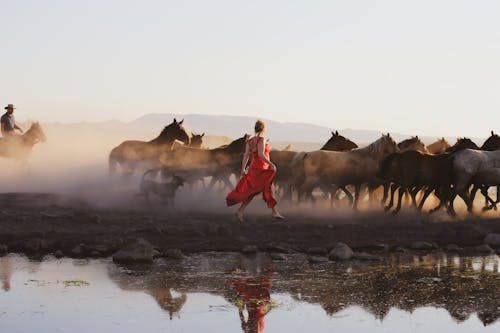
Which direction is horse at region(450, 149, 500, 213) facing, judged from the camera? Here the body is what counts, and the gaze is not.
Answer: to the viewer's right

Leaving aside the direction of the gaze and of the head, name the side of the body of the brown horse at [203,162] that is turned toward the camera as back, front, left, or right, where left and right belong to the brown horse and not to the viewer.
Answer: right

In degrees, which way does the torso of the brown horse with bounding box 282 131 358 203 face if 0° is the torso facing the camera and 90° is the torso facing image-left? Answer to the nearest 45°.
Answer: approximately 270°

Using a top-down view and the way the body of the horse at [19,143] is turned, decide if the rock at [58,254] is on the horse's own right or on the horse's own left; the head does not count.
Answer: on the horse's own right

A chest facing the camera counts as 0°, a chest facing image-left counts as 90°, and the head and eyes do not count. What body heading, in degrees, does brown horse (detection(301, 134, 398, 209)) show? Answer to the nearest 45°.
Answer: approximately 270°

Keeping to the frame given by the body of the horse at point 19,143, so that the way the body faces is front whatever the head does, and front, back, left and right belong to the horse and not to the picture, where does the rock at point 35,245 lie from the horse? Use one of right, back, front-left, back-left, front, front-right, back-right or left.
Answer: right

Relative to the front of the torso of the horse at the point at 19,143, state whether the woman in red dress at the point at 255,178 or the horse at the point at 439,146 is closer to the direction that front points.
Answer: the horse

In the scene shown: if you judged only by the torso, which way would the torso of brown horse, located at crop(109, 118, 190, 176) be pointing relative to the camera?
to the viewer's right

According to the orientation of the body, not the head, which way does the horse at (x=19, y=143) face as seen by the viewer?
to the viewer's right

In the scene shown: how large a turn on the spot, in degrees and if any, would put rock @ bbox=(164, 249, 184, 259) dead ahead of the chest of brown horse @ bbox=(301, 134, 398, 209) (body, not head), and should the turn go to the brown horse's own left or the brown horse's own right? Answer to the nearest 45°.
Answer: approximately 90° to the brown horse's own right
